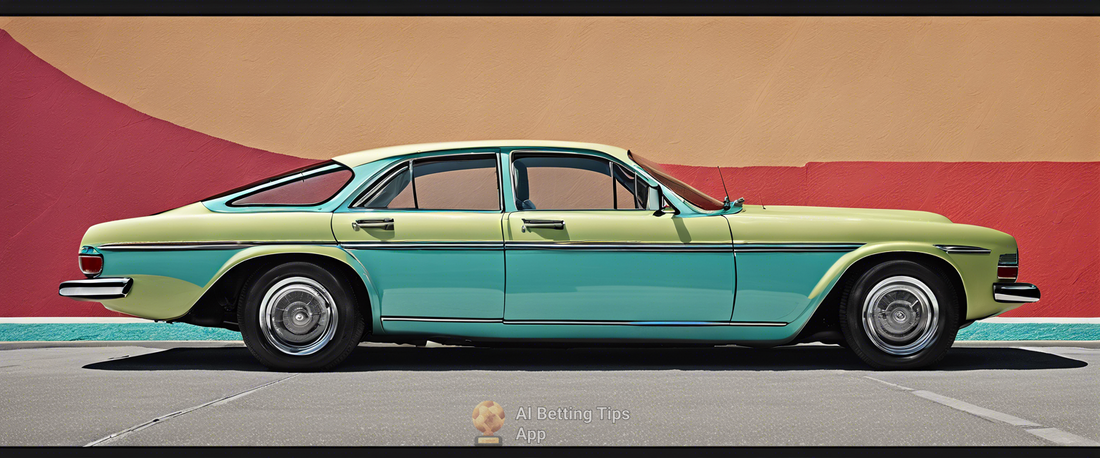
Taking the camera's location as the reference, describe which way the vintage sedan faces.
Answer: facing to the right of the viewer
